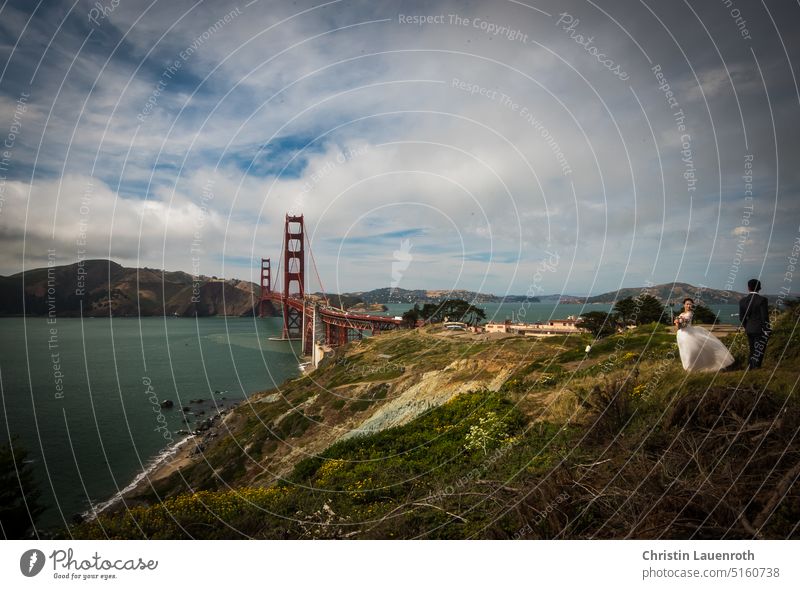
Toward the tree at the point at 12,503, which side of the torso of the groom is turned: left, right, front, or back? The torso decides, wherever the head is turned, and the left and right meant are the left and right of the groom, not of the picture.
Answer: left

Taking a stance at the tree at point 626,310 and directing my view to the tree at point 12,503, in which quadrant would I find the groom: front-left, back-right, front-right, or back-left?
front-left

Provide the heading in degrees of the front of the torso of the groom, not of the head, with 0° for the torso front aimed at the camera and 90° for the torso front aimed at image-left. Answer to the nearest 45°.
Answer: approximately 180°

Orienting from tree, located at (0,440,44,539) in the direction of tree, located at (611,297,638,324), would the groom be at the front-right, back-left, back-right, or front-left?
front-right

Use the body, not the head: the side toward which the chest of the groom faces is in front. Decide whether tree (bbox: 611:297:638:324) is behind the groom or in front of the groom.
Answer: in front

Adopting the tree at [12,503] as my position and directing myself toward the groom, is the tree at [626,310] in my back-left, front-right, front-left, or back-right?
front-left
